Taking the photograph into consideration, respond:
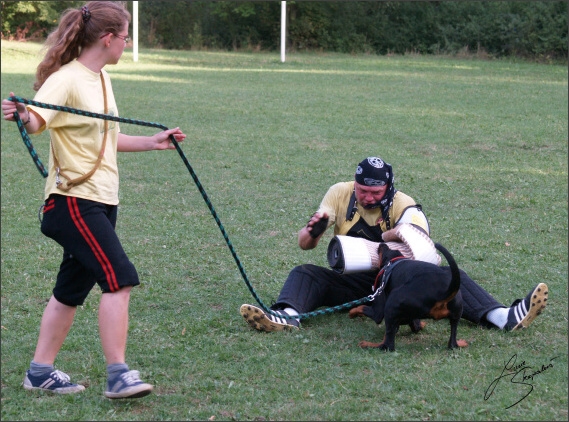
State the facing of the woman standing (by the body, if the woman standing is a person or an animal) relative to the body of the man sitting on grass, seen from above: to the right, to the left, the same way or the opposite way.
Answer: to the left

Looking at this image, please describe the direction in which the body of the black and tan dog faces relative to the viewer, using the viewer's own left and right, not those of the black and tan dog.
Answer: facing away from the viewer and to the left of the viewer

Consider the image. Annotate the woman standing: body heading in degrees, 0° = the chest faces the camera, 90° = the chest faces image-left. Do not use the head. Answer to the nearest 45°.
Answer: approximately 270°

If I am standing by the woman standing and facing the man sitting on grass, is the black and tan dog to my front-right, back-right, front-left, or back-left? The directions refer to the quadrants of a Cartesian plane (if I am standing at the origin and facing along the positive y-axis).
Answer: front-right

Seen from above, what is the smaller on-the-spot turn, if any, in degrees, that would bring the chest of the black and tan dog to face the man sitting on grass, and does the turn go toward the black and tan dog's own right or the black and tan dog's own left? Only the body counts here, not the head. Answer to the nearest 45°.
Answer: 0° — it already faces them

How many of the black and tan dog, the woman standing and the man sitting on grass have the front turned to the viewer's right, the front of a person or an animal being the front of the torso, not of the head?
1

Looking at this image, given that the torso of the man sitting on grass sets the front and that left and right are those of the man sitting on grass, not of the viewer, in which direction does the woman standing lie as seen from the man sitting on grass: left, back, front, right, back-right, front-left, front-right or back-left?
front-right

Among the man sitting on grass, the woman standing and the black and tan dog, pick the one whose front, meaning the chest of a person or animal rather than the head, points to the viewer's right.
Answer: the woman standing

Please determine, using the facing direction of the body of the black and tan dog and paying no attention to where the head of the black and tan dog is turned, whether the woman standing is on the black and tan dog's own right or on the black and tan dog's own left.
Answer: on the black and tan dog's own left

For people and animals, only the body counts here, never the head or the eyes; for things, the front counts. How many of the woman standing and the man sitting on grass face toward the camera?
1

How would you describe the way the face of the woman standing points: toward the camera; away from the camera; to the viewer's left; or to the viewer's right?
to the viewer's right

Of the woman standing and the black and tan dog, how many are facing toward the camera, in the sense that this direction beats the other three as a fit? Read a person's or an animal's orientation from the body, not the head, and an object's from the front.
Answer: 0

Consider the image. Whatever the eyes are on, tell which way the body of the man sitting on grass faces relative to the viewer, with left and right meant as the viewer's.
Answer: facing the viewer

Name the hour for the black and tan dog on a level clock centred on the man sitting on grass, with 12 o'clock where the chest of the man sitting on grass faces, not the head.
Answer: The black and tan dog is roughly at 11 o'clock from the man sitting on grass.
